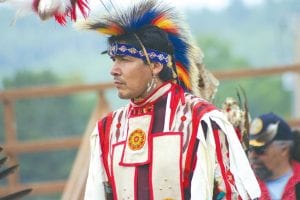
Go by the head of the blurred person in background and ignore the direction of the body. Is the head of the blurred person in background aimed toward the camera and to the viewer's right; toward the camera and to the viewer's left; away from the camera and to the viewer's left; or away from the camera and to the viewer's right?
toward the camera and to the viewer's left

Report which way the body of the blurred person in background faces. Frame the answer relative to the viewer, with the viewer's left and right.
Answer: facing the viewer and to the left of the viewer

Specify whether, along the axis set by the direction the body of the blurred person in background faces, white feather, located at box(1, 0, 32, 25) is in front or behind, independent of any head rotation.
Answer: in front

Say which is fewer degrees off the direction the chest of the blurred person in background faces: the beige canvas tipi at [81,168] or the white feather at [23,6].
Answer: the white feather

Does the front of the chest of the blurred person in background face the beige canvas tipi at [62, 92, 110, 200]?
no

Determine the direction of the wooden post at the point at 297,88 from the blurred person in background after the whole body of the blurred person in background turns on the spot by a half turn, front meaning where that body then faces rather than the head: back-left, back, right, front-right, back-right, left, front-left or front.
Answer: front-left
